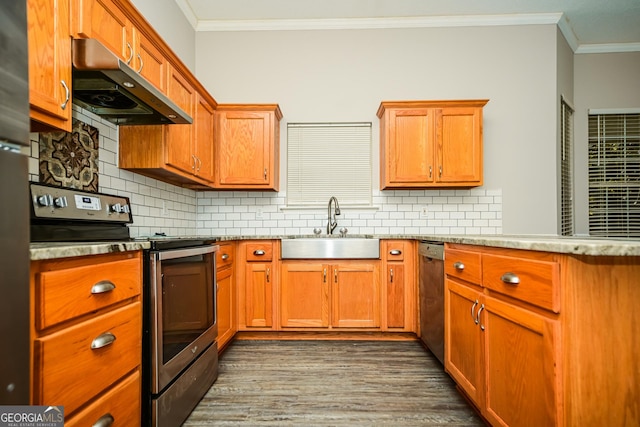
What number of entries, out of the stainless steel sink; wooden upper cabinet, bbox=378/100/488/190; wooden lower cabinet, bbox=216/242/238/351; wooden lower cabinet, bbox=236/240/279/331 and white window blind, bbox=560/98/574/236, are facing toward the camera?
3

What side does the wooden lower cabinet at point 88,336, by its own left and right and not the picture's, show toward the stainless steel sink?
left

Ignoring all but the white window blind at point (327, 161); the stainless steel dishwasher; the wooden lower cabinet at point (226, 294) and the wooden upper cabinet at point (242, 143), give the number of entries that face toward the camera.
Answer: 2

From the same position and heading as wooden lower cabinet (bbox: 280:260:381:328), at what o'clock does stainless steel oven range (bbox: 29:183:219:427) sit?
The stainless steel oven range is roughly at 1 o'clock from the wooden lower cabinet.

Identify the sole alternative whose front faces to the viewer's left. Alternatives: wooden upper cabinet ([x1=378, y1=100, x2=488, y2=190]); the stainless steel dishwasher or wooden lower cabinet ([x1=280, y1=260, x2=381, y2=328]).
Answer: the stainless steel dishwasher

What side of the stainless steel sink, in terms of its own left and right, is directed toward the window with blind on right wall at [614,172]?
left

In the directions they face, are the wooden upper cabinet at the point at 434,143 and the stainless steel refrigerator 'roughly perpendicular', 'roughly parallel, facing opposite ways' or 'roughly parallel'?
roughly perpendicular

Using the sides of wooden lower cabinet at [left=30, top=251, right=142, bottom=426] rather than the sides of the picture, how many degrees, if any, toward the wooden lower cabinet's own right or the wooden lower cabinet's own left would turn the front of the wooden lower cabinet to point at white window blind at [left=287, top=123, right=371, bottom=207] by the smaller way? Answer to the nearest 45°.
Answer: approximately 90° to the wooden lower cabinet's own left

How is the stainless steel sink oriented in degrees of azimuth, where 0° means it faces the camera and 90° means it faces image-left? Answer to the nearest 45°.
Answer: approximately 0°

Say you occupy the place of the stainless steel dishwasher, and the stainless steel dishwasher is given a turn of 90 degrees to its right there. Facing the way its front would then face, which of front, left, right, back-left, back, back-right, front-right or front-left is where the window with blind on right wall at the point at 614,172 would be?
front-right

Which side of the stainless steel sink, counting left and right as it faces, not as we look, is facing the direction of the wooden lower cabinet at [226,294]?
right

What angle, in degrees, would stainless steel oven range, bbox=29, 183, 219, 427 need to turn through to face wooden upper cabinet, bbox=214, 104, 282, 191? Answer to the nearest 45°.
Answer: approximately 90° to its left

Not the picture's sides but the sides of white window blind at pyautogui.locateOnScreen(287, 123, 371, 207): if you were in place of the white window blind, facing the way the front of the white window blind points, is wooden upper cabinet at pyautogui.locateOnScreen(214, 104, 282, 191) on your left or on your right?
on your right

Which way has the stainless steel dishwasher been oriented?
to the viewer's left

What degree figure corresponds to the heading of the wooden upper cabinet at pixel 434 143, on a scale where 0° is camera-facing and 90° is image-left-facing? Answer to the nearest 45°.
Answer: approximately 0°

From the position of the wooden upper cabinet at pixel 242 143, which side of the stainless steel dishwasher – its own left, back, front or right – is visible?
front
